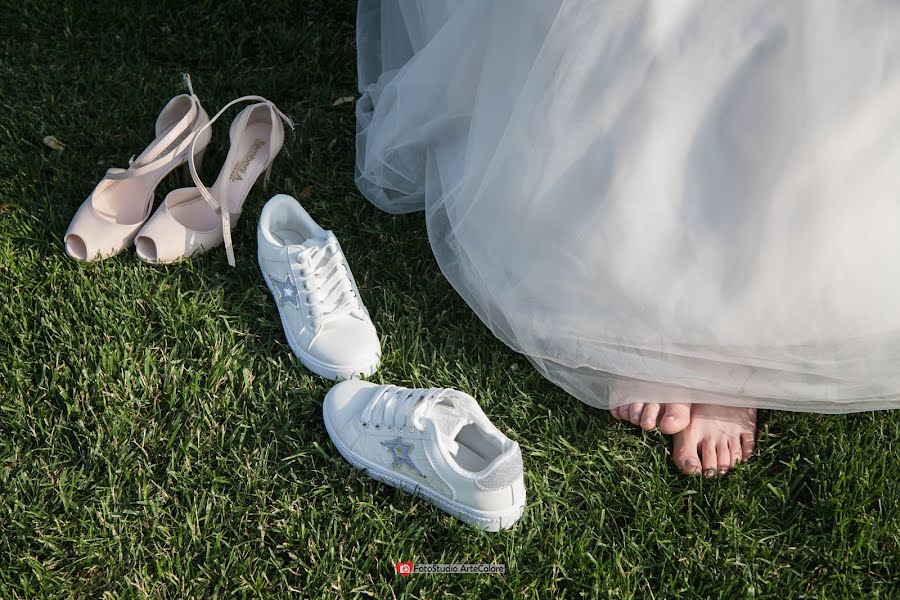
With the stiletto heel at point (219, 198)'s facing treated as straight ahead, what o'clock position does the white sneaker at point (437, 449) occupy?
The white sneaker is roughly at 10 o'clock from the stiletto heel.

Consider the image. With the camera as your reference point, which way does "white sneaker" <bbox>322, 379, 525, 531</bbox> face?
facing away from the viewer and to the left of the viewer

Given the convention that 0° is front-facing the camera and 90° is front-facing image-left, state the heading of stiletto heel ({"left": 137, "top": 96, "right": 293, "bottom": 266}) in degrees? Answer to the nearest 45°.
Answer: approximately 45°

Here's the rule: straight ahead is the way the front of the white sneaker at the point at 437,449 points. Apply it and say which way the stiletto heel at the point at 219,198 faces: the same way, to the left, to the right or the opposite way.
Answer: to the left

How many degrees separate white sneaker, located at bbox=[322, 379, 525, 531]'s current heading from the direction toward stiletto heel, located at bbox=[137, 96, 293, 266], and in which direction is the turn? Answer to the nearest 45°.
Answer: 0° — it already faces it
